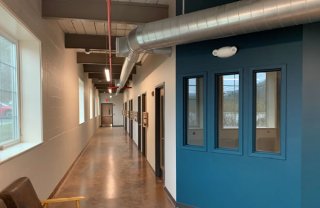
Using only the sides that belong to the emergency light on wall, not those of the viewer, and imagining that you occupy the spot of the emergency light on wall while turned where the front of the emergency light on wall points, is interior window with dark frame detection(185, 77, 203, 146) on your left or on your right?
on your right

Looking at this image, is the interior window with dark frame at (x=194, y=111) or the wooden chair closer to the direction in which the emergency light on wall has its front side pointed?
the wooden chair

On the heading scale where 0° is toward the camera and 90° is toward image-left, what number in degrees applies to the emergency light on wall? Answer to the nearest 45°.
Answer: approximately 45°

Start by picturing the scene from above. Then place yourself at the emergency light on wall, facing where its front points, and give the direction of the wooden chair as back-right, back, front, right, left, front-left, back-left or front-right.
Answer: front
